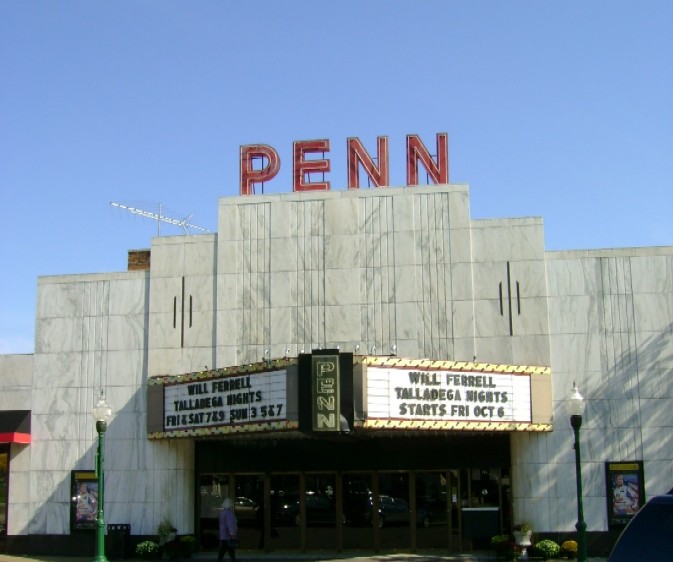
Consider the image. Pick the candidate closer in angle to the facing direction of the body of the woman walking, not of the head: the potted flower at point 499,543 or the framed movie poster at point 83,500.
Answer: the framed movie poster

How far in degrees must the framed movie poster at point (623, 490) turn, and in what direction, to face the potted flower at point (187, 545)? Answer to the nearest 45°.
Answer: approximately 90° to its right

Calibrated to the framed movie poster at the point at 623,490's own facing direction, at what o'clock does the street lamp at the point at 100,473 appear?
The street lamp is roughly at 2 o'clock from the framed movie poster.

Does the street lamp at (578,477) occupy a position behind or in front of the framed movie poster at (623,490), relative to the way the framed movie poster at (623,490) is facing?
in front

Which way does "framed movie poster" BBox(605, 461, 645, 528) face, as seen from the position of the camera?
facing the viewer

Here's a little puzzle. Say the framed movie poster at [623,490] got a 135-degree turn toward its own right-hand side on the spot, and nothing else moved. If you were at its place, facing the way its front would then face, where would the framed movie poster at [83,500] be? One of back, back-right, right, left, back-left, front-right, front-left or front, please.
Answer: front-left

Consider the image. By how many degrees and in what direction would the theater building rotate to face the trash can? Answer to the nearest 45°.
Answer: approximately 90° to its right

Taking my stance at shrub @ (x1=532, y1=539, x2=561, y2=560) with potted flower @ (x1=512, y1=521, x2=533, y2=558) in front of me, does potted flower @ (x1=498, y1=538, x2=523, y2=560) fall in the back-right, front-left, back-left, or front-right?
front-left

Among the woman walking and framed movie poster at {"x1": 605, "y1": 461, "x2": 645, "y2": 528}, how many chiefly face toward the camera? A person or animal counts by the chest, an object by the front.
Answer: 1

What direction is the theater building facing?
toward the camera

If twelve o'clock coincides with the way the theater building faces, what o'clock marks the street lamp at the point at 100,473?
The street lamp is roughly at 2 o'clock from the theater building.

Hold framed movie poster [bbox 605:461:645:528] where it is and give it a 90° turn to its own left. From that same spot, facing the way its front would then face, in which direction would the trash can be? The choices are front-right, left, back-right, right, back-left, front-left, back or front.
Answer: back

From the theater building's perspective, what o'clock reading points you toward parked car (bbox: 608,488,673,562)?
The parked car is roughly at 12 o'clock from the theater building.
